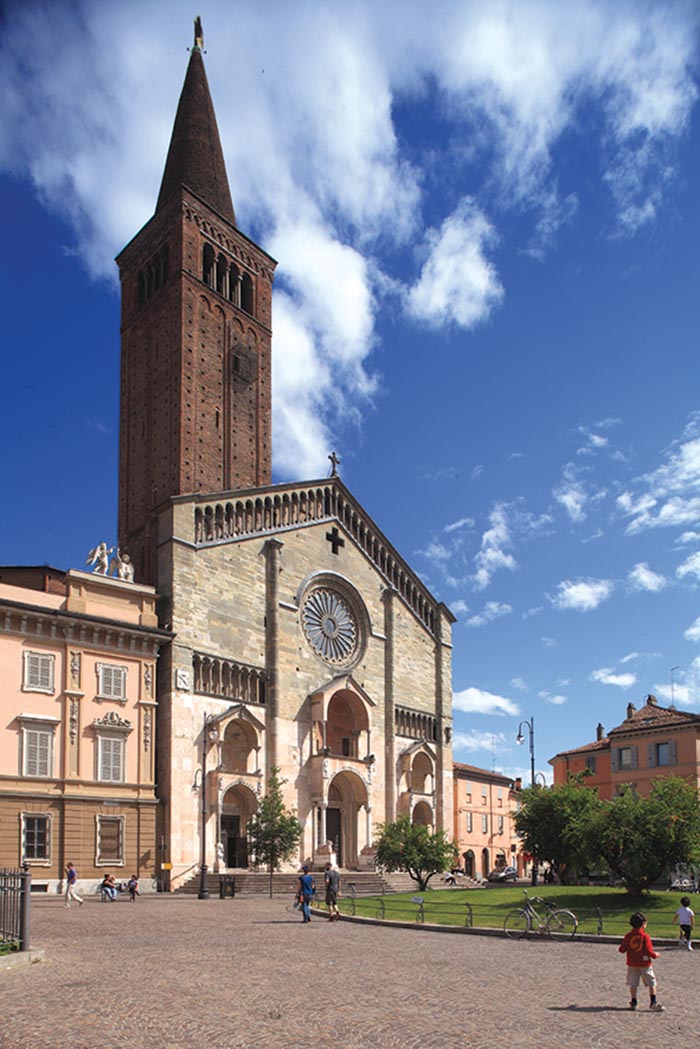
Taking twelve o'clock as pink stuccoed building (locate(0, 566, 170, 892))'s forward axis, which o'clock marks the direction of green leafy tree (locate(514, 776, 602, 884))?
The green leafy tree is roughly at 11 o'clock from the pink stuccoed building.

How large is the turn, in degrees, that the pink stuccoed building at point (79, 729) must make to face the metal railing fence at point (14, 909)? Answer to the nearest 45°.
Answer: approximately 45° to its right

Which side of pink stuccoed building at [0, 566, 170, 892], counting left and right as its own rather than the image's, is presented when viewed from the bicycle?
front

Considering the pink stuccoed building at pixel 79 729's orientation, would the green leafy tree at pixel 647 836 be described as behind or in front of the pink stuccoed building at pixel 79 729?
in front

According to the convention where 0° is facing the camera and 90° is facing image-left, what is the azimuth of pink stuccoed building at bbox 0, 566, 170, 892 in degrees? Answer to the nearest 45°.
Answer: approximately 315°

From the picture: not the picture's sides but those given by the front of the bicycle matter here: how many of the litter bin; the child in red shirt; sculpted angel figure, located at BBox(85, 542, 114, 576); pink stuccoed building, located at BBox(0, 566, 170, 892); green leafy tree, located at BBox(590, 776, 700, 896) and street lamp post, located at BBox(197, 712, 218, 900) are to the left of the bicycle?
1

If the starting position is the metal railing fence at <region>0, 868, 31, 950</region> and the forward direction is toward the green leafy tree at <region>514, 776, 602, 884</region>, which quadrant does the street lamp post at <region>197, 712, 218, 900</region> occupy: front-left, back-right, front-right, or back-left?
front-left
